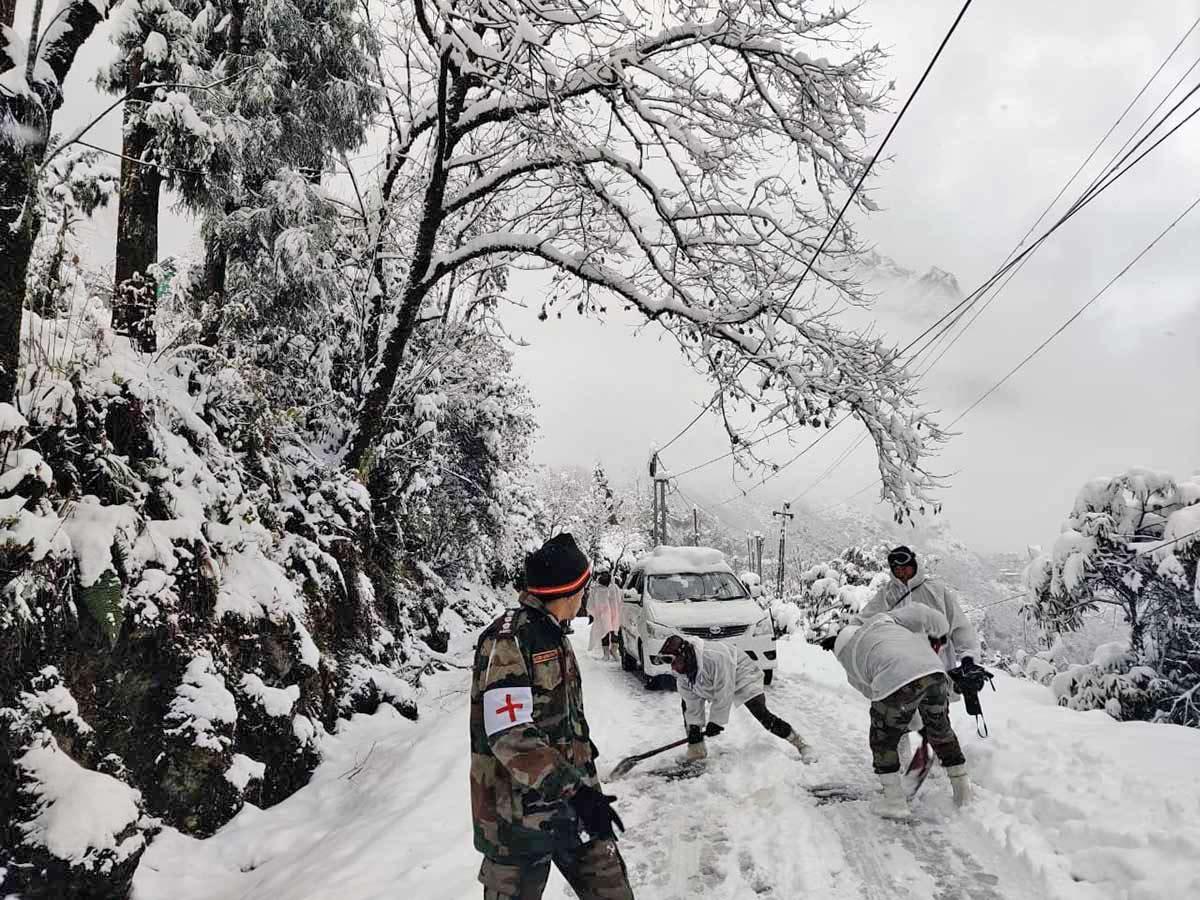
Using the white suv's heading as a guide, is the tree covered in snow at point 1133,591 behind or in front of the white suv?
in front

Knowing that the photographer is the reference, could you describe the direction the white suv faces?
facing the viewer and to the right of the viewer

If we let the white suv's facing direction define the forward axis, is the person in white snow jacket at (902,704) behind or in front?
in front

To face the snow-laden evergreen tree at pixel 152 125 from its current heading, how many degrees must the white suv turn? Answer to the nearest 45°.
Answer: approximately 90° to its right

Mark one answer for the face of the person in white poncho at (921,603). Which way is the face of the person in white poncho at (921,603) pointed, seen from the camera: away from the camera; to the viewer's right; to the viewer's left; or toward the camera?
toward the camera

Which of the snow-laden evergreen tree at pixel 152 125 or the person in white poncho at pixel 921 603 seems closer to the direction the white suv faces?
the person in white poncho

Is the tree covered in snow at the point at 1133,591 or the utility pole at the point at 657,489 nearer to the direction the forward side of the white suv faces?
the tree covered in snow

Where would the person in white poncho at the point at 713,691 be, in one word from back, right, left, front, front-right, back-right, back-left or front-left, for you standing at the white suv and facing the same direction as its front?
front-right

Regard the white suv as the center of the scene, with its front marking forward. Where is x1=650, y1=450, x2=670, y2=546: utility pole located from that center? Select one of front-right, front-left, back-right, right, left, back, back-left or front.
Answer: back-left

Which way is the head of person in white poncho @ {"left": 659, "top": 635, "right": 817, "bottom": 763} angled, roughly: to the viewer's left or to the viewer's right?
to the viewer's left
